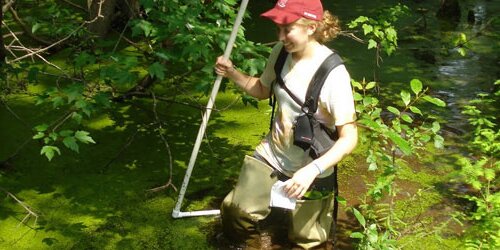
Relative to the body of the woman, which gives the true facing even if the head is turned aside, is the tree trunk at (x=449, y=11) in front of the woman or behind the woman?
behind

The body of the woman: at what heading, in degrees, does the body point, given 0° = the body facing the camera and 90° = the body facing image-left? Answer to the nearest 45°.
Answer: approximately 45°

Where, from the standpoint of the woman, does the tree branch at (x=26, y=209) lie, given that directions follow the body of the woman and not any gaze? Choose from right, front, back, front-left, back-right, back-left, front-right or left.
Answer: front-right

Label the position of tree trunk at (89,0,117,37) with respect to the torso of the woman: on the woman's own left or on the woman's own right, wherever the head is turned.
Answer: on the woman's own right

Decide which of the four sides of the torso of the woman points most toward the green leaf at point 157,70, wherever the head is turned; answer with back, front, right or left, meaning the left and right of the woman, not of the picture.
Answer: right

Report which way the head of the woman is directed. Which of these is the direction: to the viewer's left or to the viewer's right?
to the viewer's left
